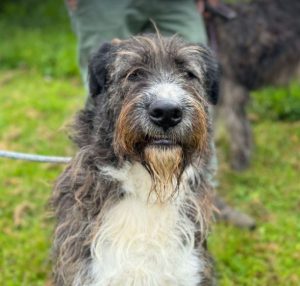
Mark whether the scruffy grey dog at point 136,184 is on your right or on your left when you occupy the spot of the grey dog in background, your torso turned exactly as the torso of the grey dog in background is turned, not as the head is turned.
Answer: on your left

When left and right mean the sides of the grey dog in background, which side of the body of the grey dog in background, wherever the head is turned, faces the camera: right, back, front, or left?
left

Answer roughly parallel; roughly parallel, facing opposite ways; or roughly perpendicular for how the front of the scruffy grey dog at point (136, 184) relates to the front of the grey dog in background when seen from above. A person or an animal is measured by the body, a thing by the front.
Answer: roughly perpendicular

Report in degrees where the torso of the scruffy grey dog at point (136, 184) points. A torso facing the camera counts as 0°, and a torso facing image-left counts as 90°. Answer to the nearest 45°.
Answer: approximately 0°

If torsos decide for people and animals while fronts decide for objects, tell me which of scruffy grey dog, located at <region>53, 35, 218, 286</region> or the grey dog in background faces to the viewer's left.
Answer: the grey dog in background

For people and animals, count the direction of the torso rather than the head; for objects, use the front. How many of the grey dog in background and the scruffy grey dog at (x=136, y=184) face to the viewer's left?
1

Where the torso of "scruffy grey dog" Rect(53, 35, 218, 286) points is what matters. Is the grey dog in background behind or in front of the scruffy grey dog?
behind
